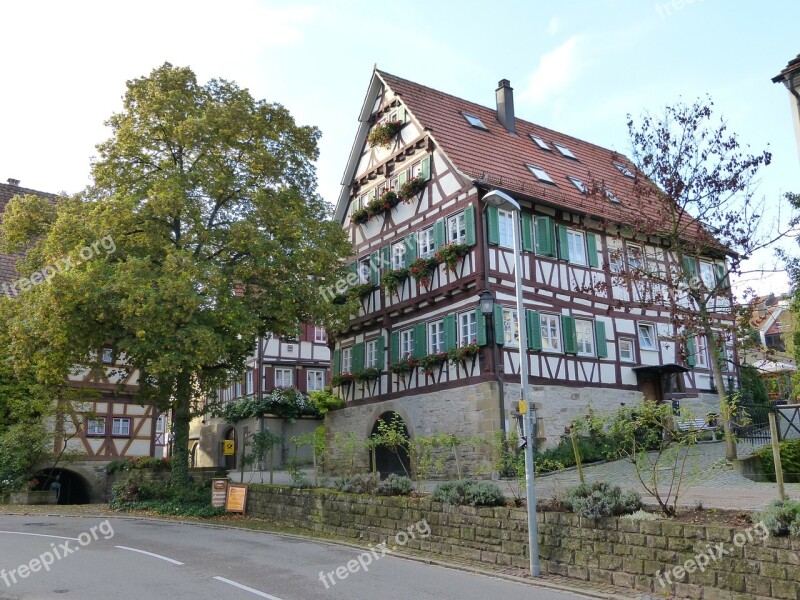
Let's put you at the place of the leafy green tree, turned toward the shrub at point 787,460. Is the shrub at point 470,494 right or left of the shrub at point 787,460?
right
